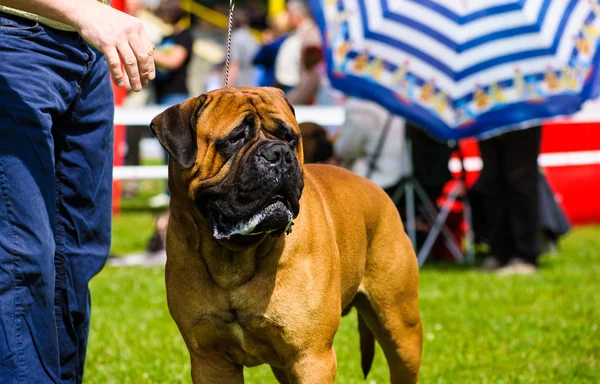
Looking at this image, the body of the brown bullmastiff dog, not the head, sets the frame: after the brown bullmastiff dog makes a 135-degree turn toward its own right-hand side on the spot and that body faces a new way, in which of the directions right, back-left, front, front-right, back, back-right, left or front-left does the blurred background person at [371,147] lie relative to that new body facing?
front

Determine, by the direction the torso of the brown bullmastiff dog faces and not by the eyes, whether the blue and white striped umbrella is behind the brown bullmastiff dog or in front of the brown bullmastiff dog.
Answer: behind

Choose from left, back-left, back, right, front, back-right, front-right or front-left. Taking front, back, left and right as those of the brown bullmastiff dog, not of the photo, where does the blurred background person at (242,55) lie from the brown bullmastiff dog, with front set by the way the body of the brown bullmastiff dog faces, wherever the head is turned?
back-right

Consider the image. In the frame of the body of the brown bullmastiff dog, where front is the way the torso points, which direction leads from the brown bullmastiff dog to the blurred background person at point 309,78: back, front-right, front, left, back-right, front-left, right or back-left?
back-right

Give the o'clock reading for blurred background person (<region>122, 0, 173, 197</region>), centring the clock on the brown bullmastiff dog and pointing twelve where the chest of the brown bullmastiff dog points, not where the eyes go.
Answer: The blurred background person is roughly at 4 o'clock from the brown bullmastiff dog.

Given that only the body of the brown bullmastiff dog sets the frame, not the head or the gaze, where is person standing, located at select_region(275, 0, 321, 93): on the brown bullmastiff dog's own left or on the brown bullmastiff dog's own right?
on the brown bullmastiff dog's own right

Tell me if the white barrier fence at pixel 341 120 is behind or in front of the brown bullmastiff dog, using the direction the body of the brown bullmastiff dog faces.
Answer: behind

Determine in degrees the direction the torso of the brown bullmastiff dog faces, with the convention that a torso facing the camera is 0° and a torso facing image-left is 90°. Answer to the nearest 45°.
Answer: approximately 45°

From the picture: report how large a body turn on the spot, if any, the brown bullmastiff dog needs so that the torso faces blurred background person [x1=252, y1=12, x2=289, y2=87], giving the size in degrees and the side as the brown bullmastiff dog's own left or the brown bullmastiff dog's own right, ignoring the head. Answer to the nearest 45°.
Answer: approximately 135° to the brown bullmastiff dog's own right

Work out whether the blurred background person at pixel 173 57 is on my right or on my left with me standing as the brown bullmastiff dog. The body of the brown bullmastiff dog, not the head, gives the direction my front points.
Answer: on my right

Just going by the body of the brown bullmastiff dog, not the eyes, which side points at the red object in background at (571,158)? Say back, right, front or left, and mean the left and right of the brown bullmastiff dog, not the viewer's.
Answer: back
